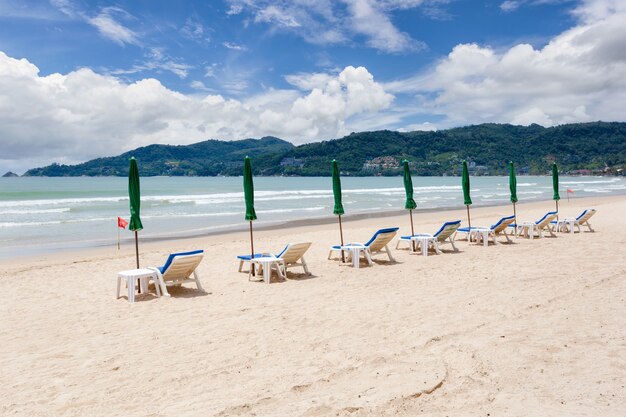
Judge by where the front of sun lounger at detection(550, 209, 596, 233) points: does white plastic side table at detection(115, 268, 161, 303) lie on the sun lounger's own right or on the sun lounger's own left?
on the sun lounger's own left

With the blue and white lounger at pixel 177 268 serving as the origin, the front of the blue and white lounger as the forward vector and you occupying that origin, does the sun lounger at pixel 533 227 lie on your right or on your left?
on your right

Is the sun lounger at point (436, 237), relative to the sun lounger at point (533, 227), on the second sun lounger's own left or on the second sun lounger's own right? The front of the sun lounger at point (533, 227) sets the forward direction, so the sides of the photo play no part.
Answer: on the second sun lounger's own left

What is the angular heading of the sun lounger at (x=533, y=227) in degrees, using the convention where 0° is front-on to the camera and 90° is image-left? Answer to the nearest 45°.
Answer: approximately 90°
